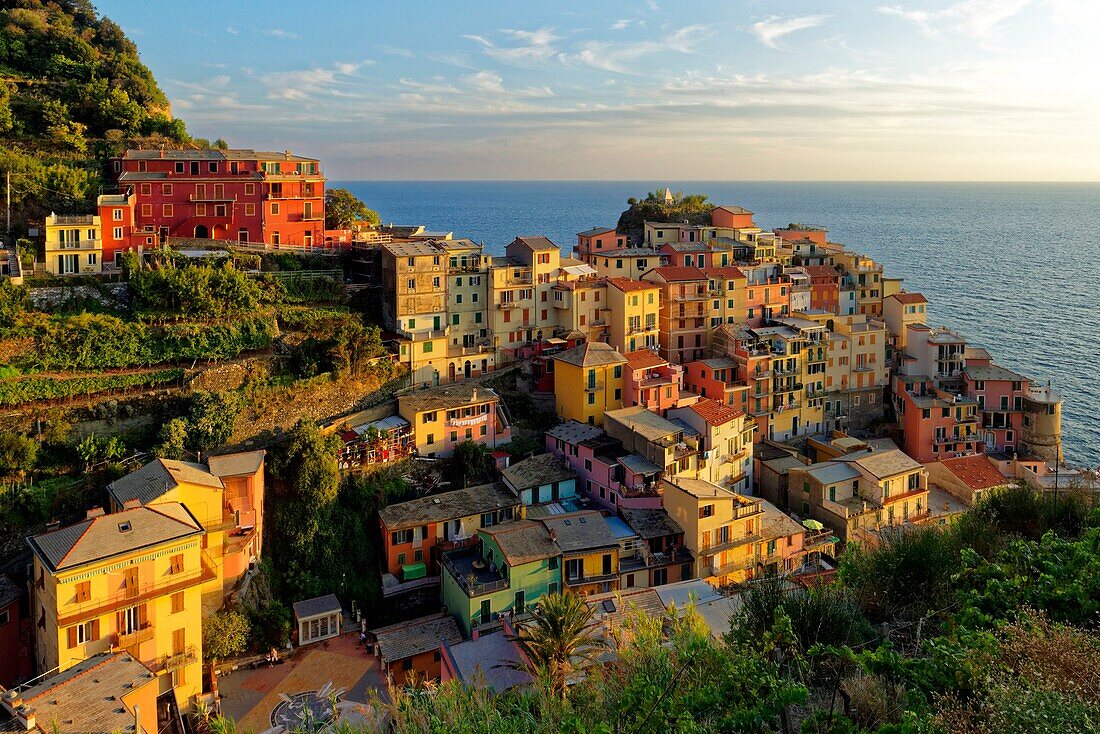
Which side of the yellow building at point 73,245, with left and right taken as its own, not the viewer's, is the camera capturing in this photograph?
front

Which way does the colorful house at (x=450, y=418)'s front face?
toward the camera

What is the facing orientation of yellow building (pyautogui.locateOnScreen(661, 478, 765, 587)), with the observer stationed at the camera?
facing the viewer and to the right of the viewer

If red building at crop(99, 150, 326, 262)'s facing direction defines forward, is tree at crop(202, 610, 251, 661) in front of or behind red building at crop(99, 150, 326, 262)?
in front

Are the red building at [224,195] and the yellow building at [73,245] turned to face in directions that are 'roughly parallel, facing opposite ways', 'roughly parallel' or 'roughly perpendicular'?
roughly parallel

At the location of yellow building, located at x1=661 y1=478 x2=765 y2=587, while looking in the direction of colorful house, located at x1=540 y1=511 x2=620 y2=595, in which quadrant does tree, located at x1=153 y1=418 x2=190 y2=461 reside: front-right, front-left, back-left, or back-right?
front-right

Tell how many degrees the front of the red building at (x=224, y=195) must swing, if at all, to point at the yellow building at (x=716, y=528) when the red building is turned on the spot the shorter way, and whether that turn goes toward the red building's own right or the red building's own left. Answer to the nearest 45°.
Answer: approximately 45° to the red building's own left

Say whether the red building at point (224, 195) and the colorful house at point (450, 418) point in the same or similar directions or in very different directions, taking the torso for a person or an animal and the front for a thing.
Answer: same or similar directions

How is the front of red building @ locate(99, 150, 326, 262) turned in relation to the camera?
facing the viewer

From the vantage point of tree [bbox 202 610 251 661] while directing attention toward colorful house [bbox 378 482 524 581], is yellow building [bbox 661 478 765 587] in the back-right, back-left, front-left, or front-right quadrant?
front-right

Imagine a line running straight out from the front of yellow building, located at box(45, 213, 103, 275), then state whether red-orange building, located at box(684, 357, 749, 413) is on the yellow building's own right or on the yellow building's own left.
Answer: on the yellow building's own left
